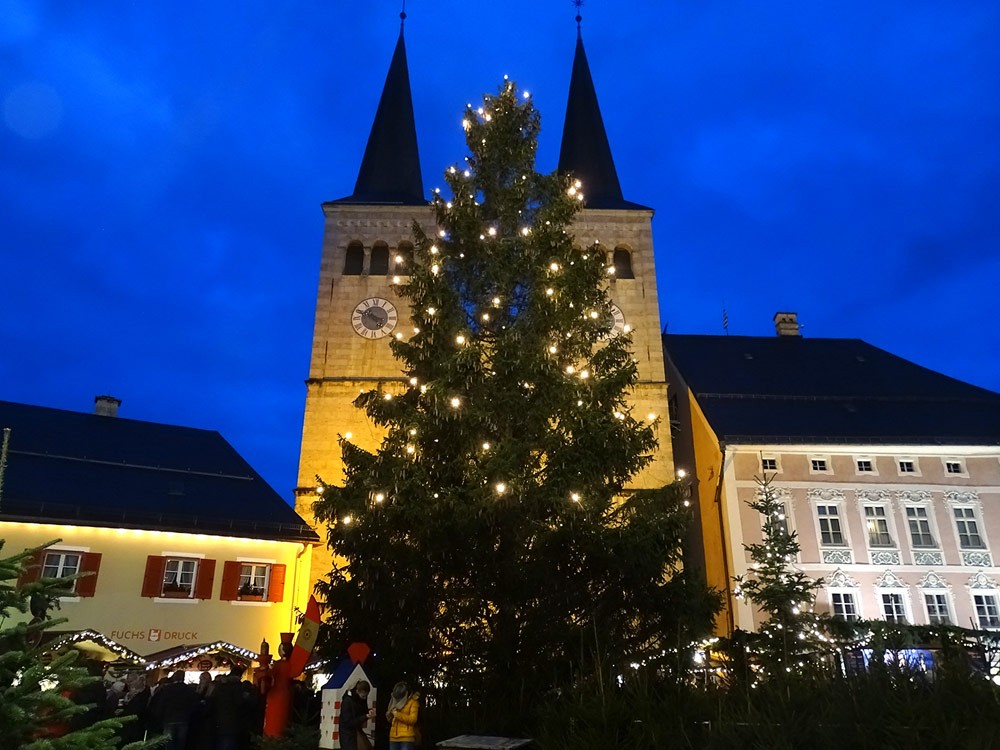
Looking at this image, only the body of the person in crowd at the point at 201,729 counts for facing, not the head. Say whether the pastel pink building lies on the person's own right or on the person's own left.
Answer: on the person's own right

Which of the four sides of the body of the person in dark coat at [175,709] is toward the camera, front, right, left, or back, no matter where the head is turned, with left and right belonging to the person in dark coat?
back

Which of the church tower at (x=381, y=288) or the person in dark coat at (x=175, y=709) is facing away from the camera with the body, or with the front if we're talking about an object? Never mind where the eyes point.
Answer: the person in dark coat

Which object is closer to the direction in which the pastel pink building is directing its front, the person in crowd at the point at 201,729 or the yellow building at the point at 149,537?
the person in crowd

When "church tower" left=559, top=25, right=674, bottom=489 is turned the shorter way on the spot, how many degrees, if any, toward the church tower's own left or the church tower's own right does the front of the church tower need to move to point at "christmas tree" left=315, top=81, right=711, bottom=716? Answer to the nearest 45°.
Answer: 0° — it already faces it

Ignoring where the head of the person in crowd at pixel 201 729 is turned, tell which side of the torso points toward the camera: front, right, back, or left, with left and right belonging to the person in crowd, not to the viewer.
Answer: back

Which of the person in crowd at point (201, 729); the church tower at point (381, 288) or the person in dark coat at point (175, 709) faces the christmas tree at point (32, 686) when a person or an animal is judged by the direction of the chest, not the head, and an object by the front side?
the church tower

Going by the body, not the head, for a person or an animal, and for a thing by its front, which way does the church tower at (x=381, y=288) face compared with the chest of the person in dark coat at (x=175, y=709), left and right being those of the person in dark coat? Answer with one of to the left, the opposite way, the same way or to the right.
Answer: the opposite way

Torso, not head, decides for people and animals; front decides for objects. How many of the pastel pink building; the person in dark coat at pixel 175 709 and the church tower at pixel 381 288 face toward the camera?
2

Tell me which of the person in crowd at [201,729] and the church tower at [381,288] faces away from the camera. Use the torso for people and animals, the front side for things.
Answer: the person in crowd

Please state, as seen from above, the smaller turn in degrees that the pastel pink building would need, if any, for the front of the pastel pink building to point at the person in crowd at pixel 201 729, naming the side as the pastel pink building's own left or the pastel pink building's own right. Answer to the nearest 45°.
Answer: approximately 45° to the pastel pink building's own right

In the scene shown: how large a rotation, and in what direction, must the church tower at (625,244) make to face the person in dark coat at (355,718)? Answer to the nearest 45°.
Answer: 0° — it already faces them
